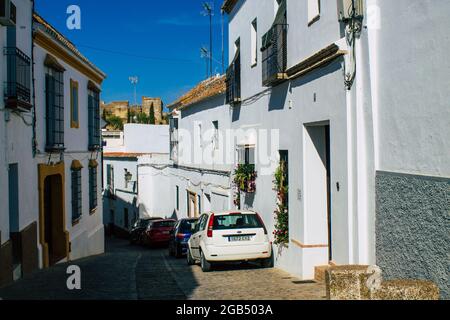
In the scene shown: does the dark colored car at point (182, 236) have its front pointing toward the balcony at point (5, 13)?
no

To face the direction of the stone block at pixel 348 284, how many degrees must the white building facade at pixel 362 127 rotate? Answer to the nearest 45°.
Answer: approximately 45° to its left

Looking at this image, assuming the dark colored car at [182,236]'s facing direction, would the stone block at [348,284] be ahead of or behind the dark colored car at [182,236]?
behind

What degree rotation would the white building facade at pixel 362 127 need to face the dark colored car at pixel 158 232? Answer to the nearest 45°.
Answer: approximately 90° to its right

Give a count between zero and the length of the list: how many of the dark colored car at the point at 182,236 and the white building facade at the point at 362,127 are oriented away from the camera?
1

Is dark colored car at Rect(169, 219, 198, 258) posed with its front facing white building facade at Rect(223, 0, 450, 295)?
no

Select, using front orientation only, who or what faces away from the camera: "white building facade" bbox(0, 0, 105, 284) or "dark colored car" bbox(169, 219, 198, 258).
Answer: the dark colored car

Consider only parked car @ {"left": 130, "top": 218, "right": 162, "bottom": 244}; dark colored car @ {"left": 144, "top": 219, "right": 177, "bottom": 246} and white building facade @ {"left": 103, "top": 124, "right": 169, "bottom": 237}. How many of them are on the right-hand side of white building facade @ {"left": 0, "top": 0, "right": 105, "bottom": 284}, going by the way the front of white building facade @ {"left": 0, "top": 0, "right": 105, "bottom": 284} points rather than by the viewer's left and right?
0

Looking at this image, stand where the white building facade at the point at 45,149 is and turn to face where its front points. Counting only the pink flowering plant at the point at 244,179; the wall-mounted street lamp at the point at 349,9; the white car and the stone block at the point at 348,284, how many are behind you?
0

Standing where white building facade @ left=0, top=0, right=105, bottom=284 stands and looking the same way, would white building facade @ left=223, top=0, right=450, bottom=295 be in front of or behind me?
in front

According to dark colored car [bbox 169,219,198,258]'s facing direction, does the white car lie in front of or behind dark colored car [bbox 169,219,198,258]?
behind

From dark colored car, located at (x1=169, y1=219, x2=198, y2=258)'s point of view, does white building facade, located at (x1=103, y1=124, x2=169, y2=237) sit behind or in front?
in front

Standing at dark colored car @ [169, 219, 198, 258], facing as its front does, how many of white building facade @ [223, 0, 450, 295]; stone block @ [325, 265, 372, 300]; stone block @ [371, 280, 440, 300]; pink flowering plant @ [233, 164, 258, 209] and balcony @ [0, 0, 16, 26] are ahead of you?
0

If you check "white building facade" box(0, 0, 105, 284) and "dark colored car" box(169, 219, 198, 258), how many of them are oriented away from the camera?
1

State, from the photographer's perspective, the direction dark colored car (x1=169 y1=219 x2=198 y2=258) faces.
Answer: facing away from the viewer

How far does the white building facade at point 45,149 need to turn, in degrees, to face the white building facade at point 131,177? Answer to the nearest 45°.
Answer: approximately 135° to its left
